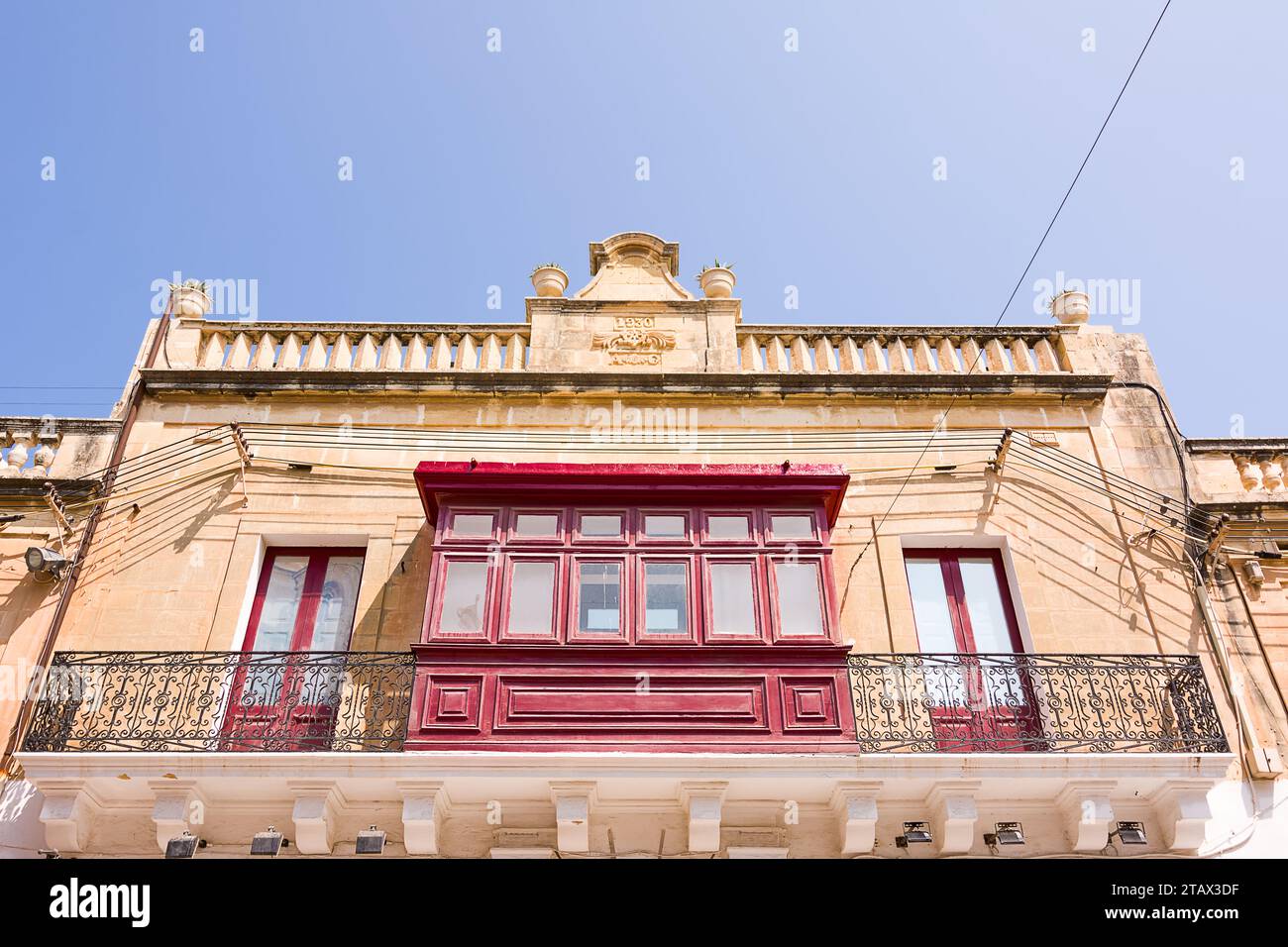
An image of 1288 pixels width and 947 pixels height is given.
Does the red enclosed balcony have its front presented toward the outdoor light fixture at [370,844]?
no

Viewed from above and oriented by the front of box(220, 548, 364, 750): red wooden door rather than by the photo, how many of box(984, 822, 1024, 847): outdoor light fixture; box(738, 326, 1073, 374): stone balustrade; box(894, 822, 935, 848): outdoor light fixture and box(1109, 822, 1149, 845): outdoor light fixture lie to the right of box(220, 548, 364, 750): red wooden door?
0

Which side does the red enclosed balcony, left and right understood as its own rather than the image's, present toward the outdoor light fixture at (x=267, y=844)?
right

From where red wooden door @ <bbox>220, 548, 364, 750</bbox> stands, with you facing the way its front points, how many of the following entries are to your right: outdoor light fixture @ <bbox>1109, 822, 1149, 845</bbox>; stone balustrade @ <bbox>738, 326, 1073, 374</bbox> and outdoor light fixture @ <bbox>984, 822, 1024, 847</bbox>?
0

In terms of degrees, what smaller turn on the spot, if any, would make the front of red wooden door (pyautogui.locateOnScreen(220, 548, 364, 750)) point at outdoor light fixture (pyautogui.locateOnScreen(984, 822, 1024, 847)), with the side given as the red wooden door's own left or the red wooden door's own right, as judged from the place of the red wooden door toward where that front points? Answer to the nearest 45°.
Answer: approximately 90° to the red wooden door's own left

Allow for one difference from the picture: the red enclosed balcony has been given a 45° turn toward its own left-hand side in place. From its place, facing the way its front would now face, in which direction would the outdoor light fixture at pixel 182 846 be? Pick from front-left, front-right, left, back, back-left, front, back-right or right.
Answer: back-right

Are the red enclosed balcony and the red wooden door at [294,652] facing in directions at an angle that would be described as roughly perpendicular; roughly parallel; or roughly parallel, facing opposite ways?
roughly parallel

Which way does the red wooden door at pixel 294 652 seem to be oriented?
toward the camera

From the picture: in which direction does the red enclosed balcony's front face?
toward the camera

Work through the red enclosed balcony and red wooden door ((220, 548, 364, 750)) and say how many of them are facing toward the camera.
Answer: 2

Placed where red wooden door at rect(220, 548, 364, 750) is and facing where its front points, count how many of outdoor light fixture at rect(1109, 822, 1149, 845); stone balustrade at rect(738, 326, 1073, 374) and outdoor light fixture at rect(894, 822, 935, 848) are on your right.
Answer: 0

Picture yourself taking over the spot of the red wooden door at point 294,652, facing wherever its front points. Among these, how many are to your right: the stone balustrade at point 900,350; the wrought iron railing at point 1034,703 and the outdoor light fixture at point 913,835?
0

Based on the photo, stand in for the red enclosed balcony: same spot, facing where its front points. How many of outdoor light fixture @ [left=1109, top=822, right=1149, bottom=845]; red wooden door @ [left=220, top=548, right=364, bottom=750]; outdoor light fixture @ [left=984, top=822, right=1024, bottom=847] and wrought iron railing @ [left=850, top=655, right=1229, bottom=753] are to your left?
3

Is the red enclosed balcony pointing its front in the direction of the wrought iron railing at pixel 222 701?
no

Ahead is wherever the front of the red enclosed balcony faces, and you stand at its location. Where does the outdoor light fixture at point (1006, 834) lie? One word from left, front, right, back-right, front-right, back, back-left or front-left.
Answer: left

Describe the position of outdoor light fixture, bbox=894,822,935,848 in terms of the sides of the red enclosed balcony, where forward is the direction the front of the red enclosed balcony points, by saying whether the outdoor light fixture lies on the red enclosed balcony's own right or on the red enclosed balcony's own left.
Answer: on the red enclosed balcony's own left
